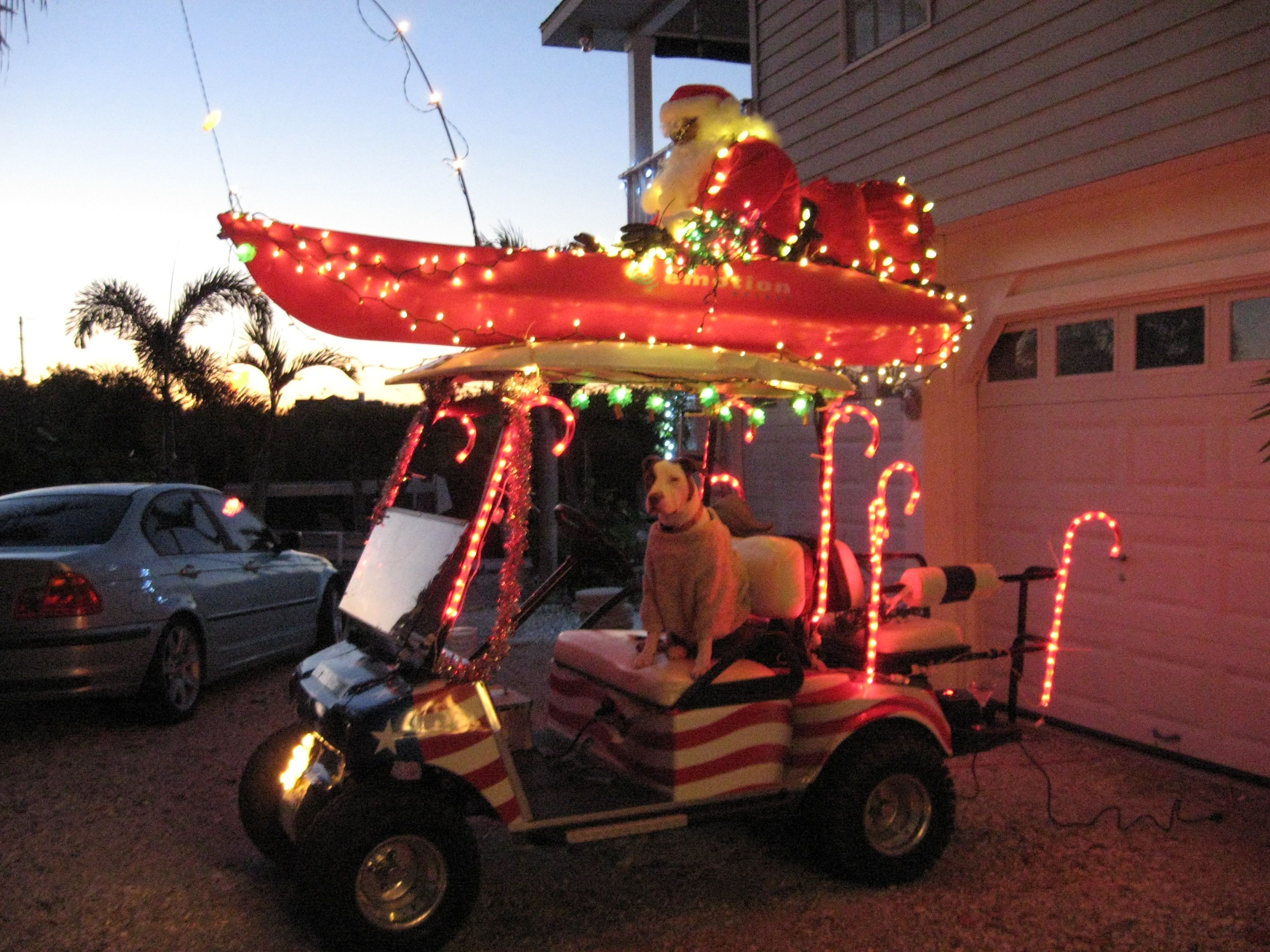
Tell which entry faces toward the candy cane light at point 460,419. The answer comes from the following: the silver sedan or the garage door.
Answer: the garage door

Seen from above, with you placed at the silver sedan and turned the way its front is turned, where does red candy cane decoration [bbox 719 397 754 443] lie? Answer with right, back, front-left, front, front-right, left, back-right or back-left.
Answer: right

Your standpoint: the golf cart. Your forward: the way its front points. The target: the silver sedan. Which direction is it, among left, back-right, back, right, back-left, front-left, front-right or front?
right

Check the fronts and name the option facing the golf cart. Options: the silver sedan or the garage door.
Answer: the garage door

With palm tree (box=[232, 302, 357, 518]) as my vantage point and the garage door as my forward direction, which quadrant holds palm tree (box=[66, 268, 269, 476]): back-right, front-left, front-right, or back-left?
back-right

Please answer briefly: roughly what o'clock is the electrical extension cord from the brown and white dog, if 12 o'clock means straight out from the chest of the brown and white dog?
The electrical extension cord is roughly at 7 o'clock from the brown and white dog.

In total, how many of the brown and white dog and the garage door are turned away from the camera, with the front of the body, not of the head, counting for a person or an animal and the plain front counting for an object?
0

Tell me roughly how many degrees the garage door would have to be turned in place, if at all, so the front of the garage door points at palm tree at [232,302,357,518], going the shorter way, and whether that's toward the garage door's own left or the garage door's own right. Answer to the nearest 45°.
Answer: approximately 45° to the garage door's own right

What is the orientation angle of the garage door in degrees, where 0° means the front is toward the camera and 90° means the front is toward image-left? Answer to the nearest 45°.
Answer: approximately 45°

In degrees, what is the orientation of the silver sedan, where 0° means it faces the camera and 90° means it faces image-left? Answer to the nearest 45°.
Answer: approximately 225°

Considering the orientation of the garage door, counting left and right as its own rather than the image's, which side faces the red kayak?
front

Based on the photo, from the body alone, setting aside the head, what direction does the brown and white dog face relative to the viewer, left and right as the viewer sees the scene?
facing the viewer and to the left of the viewer

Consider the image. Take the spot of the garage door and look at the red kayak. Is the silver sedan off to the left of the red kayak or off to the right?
right

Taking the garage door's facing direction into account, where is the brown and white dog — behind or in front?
in front
